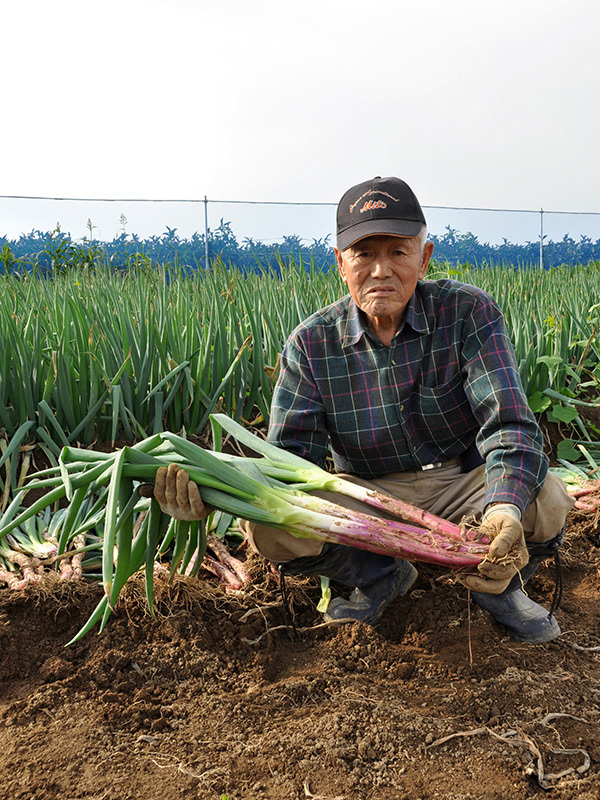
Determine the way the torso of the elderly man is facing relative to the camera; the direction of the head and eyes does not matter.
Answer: toward the camera

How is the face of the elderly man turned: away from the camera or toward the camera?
toward the camera
